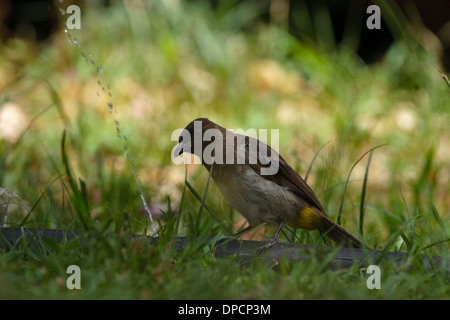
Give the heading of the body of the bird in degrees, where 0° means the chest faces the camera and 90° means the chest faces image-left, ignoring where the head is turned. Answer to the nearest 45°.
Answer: approximately 90°
